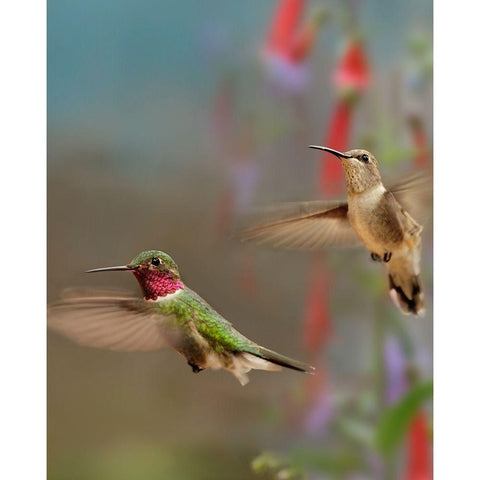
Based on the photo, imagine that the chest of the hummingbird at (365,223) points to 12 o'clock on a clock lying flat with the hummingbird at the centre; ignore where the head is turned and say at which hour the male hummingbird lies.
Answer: The male hummingbird is roughly at 1 o'clock from the hummingbird.

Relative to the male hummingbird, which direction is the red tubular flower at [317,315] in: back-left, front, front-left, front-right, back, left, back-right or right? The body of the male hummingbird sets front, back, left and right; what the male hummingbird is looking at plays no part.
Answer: back

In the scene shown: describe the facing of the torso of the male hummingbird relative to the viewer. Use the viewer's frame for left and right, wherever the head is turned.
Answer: facing to the left of the viewer

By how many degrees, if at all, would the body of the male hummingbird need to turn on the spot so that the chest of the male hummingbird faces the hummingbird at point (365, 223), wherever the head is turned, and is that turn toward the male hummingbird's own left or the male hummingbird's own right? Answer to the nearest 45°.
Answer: approximately 180°

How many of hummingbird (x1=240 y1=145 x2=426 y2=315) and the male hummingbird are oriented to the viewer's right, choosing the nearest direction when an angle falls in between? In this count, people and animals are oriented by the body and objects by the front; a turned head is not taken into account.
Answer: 0

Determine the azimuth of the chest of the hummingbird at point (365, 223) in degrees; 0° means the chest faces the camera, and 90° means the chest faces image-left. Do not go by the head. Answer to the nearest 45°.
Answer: approximately 45°

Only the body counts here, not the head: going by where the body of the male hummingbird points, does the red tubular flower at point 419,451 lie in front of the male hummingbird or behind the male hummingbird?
behind
